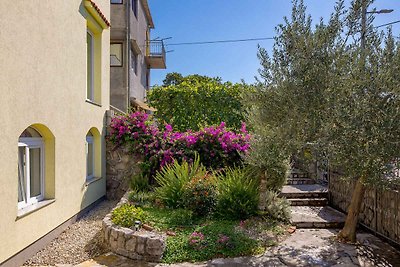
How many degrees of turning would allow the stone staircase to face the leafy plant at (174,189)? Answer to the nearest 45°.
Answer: approximately 45° to its right

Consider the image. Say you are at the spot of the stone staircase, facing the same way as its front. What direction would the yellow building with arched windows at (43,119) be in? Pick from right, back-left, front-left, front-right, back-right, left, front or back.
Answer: front-right

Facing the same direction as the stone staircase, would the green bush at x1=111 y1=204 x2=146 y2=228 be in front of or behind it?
in front

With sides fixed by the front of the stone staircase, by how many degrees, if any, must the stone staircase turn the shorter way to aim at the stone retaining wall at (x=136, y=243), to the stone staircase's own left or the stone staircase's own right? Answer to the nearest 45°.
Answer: approximately 45° to the stone staircase's own right

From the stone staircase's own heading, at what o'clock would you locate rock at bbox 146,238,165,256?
The rock is roughly at 1 o'clock from the stone staircase.

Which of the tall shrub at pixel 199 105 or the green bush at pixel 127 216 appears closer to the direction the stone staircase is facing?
the green bush

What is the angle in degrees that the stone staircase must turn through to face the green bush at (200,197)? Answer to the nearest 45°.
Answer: approximately 45° to its right

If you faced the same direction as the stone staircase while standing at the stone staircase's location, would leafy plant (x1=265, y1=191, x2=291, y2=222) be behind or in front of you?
in front

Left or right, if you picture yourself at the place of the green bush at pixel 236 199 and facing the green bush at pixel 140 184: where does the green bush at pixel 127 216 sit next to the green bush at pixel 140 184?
left

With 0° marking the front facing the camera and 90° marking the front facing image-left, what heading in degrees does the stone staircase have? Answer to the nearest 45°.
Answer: approximately 0°
